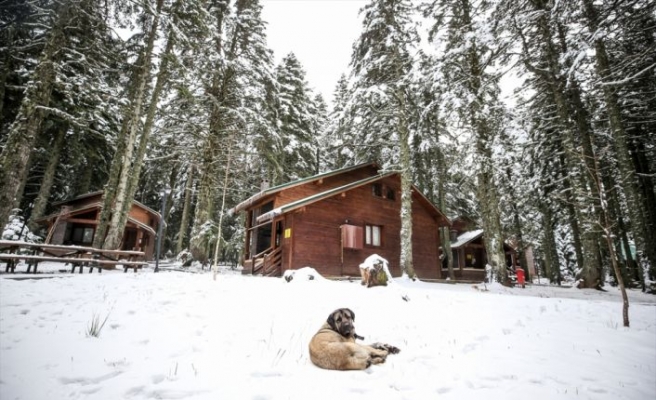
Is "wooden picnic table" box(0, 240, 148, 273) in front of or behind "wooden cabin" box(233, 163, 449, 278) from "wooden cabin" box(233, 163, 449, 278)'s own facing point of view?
in front

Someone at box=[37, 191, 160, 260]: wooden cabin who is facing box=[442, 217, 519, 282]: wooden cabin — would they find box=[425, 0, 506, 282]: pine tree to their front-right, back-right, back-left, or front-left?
front-right

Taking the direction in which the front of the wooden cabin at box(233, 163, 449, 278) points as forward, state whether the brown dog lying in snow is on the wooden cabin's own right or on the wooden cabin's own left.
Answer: on the wooden cabin's own left

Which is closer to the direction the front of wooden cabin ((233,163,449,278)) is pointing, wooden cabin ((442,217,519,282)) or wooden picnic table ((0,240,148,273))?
the wooden picnic table

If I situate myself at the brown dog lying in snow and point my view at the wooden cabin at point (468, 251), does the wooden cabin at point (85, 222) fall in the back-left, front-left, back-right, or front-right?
front-left

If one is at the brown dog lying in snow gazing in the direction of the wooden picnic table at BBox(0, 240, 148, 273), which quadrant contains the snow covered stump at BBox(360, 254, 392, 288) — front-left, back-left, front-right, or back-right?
front-right
